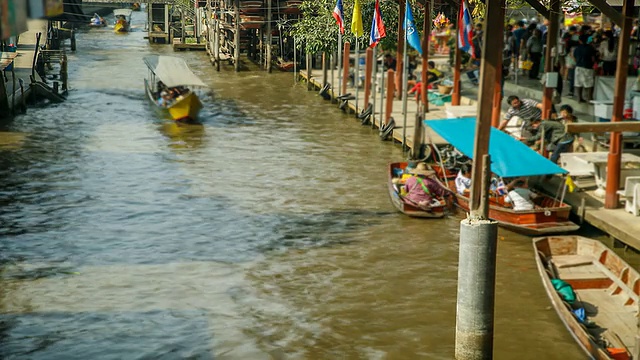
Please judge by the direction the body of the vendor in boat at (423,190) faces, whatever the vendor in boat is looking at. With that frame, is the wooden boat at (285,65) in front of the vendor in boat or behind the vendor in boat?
in front

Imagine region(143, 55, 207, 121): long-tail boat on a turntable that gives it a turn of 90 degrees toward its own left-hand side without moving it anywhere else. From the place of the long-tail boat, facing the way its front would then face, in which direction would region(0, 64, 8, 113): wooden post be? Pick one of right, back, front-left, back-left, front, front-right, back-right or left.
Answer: back-left

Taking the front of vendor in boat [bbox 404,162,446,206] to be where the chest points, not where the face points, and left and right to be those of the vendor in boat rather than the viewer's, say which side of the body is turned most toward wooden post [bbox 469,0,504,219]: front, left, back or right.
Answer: back

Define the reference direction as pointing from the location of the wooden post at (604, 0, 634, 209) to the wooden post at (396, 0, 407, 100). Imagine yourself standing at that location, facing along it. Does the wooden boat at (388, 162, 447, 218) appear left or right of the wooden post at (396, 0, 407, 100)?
left

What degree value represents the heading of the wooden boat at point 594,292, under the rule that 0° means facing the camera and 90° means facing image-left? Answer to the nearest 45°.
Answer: approximately 135°

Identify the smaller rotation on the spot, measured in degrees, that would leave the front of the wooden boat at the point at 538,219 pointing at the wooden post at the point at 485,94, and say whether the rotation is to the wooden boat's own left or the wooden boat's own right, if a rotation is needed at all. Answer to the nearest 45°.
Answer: approximately 135° to the wooden boat's own left
